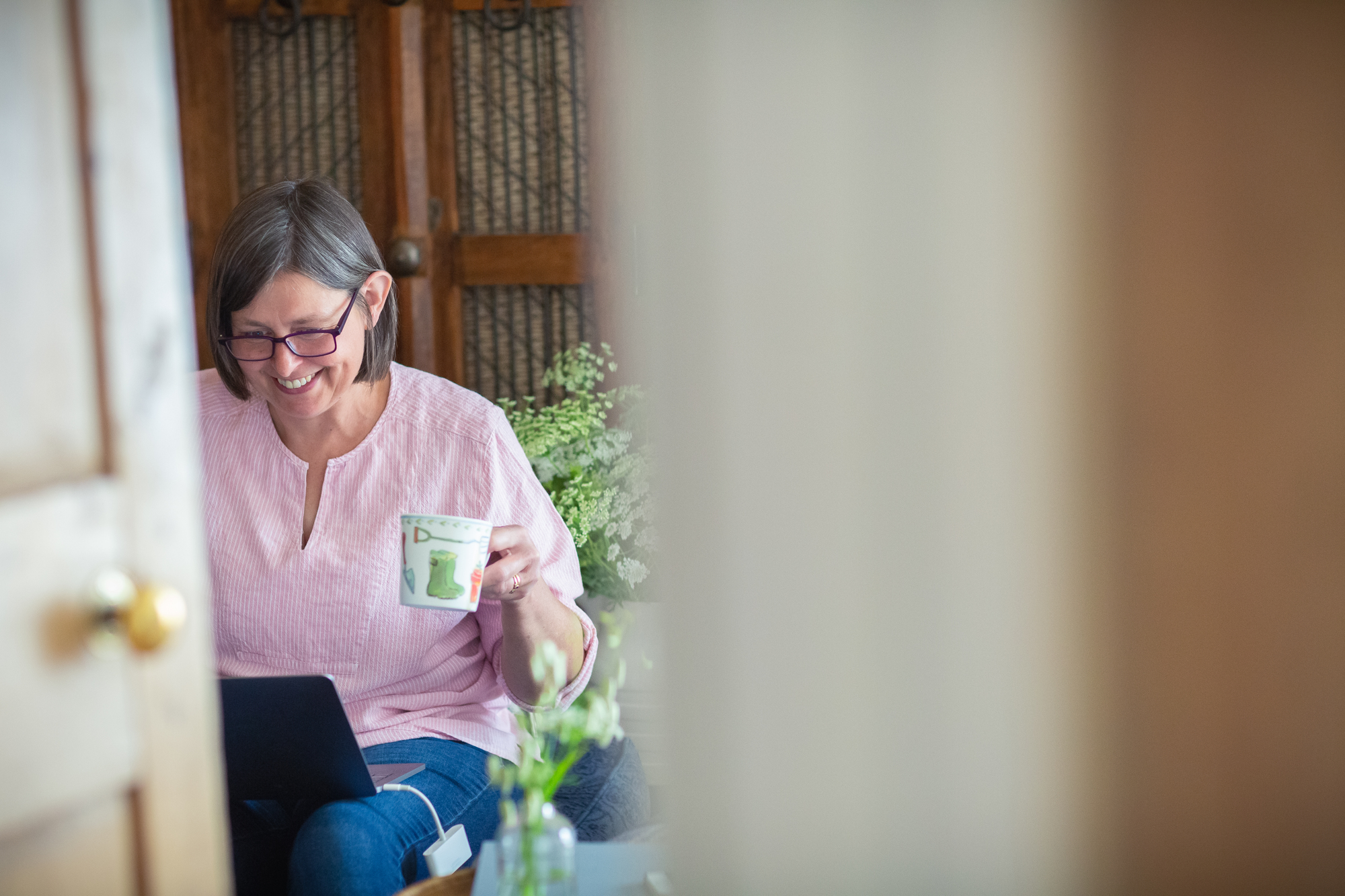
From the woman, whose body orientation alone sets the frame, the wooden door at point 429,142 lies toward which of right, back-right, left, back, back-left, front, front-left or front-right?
back-right

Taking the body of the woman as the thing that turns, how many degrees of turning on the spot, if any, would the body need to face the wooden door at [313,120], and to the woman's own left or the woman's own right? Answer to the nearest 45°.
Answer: approximately 135° to the woman's own right

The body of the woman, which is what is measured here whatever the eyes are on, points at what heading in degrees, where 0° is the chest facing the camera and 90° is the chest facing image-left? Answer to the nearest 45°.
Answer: approximately 45°

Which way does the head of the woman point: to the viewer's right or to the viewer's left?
to the viewer's left
